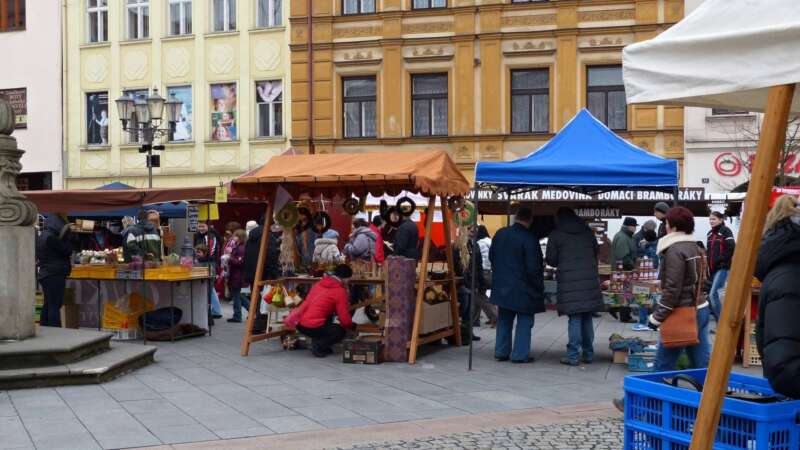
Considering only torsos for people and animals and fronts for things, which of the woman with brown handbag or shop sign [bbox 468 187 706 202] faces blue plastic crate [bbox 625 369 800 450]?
the shop sign

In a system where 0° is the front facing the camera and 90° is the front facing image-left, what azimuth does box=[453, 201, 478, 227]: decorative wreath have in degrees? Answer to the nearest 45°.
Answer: approximately 0°

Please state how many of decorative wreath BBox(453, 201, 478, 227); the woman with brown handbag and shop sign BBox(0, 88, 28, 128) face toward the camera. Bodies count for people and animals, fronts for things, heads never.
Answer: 2

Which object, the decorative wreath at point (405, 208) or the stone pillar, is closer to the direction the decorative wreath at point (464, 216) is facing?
the stone pillar

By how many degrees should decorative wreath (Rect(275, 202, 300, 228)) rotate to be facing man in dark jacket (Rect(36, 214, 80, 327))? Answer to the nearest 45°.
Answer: approximately 90° to its right

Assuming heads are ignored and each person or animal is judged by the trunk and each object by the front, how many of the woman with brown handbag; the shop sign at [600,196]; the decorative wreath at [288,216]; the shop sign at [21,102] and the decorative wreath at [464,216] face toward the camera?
4

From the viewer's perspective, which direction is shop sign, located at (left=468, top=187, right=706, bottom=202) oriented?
toward the camera

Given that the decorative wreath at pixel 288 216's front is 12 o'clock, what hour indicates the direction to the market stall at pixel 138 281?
The market stall is roughly at 4 o'clock from the decorative wreath.

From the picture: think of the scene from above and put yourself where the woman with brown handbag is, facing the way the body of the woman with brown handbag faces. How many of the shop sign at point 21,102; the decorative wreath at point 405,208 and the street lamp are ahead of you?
3

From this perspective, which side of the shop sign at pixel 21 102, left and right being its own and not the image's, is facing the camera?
front
